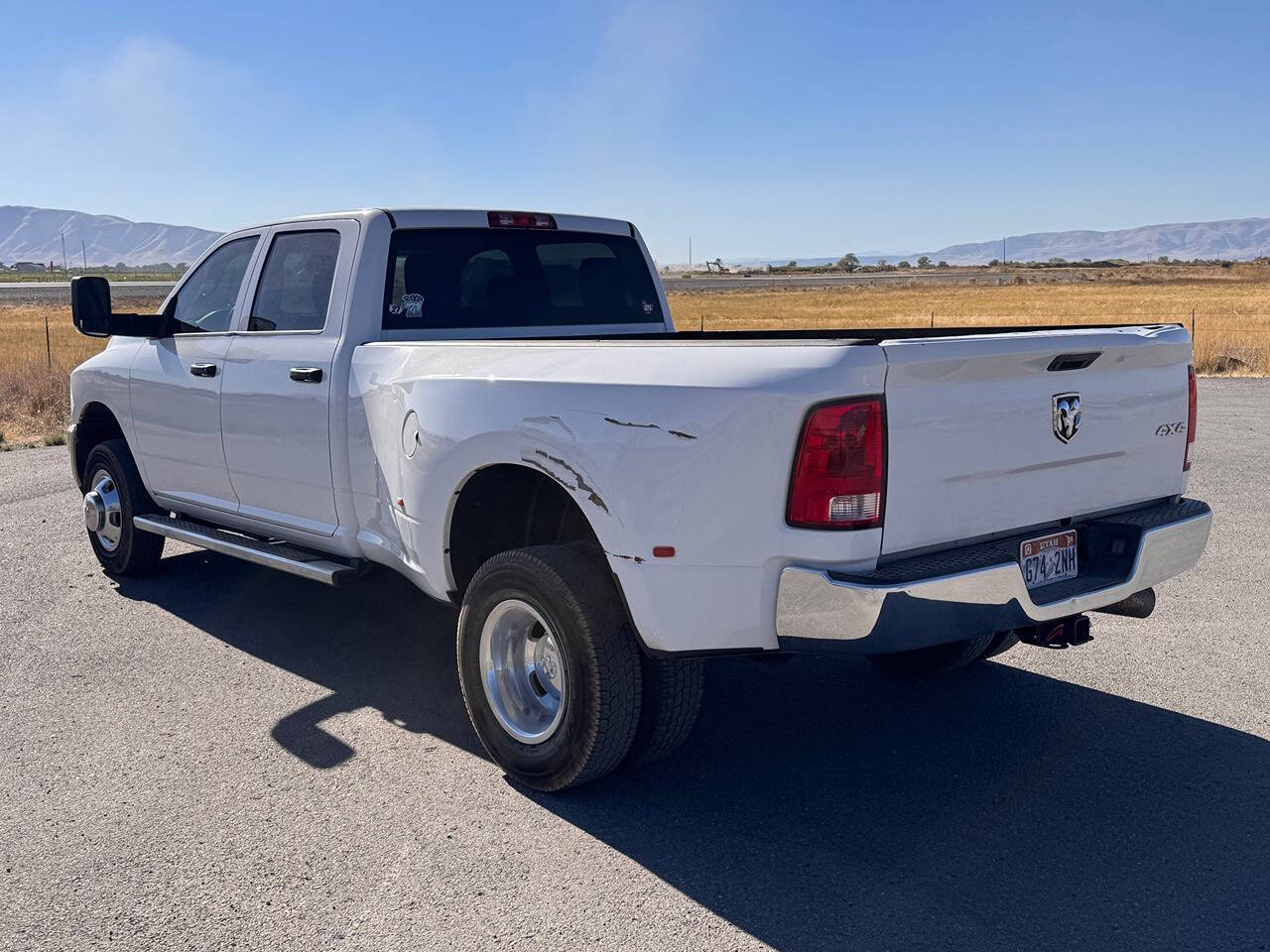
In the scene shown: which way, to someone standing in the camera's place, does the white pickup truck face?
facing away from the viewer and to the left of the viewer
